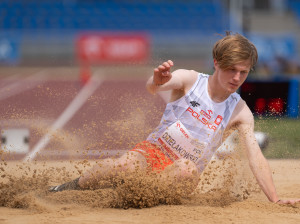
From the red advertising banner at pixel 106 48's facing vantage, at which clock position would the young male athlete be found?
The young male athlete is roughly at 12 o'clock from the red advertising banner.

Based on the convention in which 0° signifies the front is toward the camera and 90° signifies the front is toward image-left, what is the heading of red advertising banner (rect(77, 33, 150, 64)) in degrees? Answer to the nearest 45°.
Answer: approximately 0°

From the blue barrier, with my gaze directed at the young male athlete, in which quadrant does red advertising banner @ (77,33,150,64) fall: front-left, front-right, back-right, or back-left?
back-right
